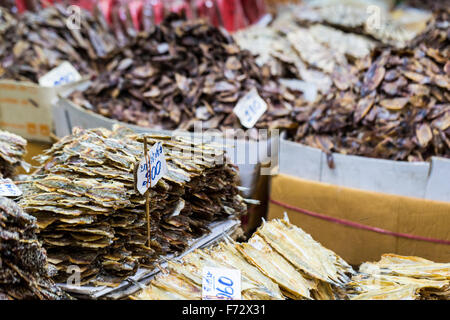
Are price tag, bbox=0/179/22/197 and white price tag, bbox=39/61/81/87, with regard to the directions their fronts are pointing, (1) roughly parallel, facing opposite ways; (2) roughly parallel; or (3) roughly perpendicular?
roughly parallel

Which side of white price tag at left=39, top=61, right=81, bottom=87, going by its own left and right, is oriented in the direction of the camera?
front

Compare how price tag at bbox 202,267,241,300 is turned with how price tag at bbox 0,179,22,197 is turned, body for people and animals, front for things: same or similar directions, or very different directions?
same or similar directions

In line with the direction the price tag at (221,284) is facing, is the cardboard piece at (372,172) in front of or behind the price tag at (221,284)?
behind

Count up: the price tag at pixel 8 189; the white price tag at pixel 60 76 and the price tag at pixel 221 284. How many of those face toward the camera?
3

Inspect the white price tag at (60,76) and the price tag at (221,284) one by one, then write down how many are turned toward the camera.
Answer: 2

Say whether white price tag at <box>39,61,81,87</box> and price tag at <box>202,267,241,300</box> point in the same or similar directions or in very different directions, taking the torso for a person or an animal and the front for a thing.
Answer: same or similar directions

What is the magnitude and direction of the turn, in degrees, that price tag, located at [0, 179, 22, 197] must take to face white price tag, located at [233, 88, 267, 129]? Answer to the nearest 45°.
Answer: approximately 135° to its left

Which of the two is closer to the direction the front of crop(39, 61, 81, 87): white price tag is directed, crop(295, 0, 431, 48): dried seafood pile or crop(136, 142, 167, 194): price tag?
the price tag

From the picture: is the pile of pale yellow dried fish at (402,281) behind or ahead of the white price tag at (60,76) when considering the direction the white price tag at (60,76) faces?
ahead

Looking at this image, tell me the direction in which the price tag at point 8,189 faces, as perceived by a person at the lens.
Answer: facing the viewer
